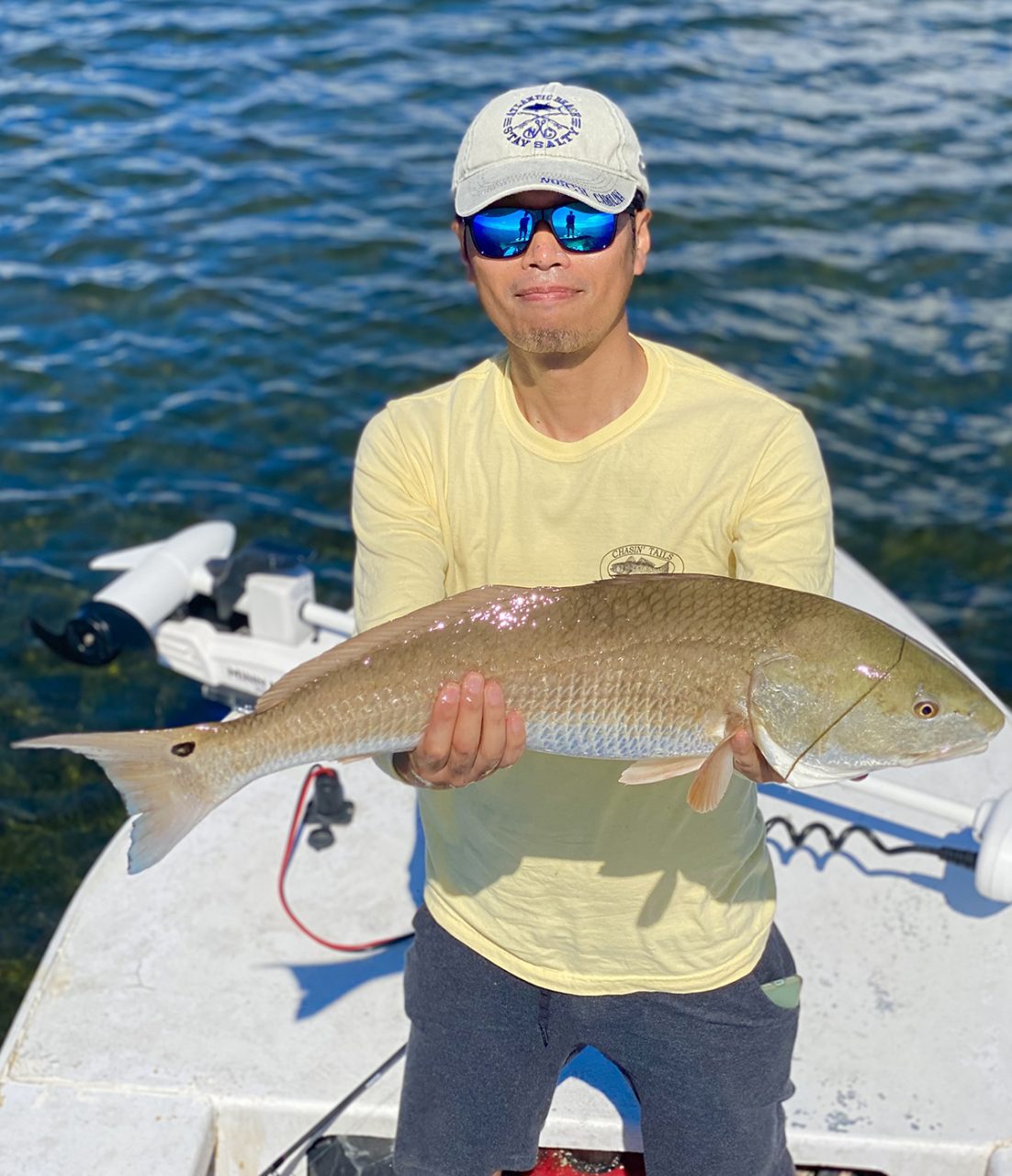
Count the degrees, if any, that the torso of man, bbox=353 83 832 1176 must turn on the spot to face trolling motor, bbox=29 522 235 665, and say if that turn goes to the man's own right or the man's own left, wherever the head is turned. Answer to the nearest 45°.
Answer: approximately 135° to the man's own right

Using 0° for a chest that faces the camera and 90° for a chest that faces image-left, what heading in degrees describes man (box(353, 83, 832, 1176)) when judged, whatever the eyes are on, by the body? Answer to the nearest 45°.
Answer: approximately 0°
